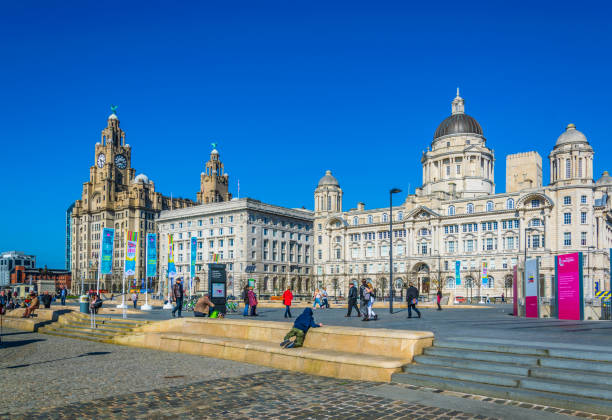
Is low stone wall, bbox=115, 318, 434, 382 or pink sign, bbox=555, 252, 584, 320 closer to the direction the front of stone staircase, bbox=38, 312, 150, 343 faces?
the low stone wall

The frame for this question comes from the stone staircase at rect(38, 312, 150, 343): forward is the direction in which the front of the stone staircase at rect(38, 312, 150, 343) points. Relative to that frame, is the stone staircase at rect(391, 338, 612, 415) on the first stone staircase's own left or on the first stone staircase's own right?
on the first stone staircase's own left

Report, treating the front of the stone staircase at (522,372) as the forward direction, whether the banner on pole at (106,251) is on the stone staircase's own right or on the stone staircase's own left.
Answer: on the stone staircase's own right

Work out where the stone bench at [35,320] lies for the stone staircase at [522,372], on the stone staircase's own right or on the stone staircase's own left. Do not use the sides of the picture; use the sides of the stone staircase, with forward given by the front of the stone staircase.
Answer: on the stone staircase's own right

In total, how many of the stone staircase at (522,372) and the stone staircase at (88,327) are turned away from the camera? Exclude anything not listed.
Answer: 0

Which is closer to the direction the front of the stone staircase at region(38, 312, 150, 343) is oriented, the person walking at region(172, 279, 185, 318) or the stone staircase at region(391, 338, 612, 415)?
the stone staircase

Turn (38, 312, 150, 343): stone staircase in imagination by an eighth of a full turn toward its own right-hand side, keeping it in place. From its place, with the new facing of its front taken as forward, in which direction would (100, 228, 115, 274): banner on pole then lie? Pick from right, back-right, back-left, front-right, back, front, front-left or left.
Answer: right

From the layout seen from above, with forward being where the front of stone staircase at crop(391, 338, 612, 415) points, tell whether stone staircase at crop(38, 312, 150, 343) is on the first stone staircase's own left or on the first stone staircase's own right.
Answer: on the first stone staircase's own right

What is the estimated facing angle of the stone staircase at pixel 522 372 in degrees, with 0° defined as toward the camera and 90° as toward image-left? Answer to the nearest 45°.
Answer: approximately 45°

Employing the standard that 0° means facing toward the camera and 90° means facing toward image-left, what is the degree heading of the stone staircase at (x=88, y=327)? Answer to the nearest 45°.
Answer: approximately 45°
